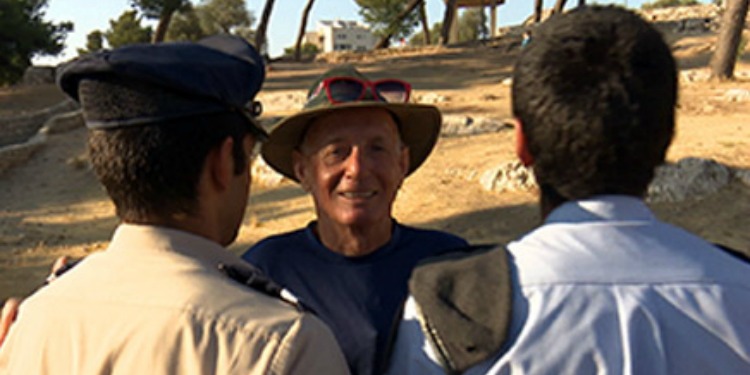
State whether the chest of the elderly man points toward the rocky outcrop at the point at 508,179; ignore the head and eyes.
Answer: no

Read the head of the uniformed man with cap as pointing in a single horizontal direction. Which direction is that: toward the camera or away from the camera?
away from the camera

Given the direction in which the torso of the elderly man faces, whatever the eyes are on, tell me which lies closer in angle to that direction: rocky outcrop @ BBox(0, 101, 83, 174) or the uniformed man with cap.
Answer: the uniformed man with cap

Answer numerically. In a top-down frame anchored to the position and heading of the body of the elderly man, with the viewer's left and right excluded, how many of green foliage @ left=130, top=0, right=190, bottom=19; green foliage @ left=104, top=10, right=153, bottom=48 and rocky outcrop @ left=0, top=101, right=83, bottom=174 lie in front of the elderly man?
0

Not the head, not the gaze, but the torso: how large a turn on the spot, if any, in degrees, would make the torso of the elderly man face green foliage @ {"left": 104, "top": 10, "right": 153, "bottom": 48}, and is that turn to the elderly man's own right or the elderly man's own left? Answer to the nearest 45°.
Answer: approximately 180°

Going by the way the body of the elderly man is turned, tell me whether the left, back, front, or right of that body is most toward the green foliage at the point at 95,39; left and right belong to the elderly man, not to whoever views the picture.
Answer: back

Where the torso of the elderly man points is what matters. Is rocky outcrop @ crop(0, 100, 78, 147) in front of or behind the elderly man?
behind

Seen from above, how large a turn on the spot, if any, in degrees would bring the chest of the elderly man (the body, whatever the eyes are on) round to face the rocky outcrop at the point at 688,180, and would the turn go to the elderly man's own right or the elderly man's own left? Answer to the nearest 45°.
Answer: approximately 135° to the elderly man's own left

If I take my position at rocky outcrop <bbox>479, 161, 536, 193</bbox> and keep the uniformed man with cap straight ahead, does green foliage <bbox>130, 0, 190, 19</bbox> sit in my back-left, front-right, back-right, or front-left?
back-right

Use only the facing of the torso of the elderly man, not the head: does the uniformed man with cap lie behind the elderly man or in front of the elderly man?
in front

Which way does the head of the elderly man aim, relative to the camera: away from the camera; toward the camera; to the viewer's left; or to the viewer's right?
toward the camera

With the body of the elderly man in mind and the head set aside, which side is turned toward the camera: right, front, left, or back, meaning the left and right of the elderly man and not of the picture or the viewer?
front

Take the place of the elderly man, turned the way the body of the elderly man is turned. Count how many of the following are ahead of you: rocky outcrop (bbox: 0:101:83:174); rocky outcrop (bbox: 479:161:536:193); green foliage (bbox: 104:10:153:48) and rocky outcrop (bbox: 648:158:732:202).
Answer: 0

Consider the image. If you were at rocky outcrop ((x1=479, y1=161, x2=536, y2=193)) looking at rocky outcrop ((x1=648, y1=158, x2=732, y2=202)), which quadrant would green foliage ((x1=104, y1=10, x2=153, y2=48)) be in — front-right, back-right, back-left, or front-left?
back-left

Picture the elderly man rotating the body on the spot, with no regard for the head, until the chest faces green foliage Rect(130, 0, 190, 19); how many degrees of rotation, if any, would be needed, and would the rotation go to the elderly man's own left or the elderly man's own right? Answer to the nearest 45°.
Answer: approximately 180°

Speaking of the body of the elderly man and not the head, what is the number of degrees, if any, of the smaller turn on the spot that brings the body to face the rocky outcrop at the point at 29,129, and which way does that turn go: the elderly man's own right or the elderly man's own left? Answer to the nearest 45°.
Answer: approximately 135° to the elderly man's own right

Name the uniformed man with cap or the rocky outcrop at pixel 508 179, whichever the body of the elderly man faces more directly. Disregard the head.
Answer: the uniformed man with cap
